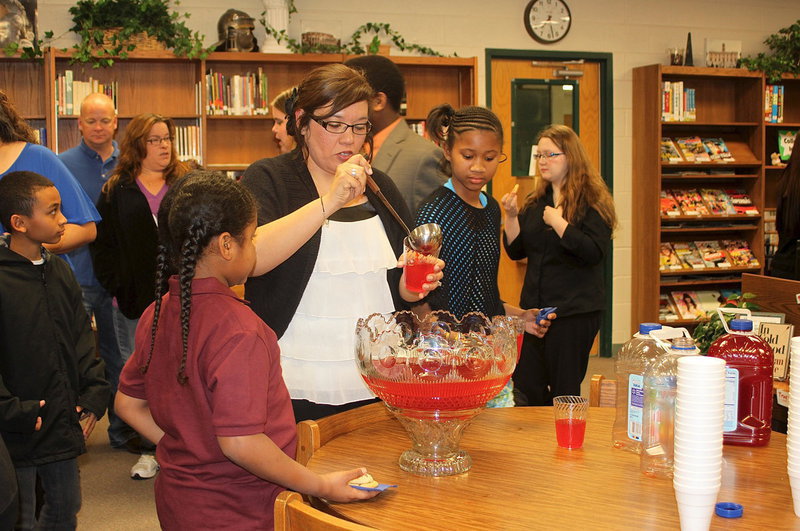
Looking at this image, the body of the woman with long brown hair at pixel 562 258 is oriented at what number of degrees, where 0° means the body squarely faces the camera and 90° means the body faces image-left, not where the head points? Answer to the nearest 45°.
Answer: approximately 45°

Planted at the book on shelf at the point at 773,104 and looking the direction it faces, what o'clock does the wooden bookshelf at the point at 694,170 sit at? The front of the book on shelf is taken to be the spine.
The wooden bookshelf is roughly at 2 o'clock from the book on shelf.

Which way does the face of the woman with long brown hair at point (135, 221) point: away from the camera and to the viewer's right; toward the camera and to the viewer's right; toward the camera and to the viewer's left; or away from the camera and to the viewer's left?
toward the camera and to the viewer's right

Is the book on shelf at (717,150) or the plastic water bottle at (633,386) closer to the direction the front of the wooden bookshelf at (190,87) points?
the plastic water bottle

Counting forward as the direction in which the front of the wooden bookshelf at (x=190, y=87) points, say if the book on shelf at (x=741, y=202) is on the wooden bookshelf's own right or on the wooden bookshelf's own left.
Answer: on the wooden bookshelf's own left

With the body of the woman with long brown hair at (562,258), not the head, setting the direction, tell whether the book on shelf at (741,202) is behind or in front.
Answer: behind
